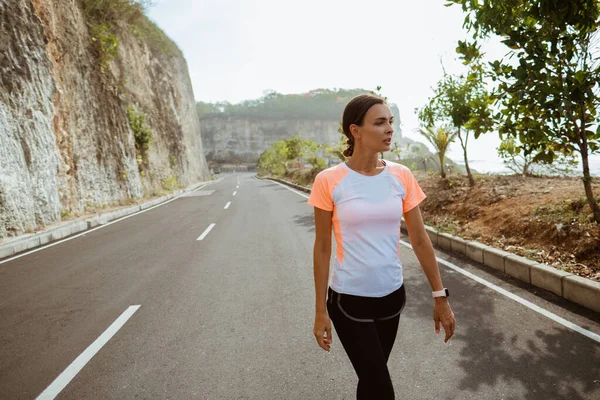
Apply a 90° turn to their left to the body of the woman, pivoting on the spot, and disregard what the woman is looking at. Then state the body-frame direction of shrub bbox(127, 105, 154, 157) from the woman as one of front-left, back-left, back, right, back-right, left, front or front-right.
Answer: left

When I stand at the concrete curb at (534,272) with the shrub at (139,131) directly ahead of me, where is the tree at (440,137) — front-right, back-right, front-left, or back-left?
front-right

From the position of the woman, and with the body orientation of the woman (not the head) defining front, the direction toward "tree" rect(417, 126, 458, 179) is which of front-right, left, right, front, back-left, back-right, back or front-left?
back-left

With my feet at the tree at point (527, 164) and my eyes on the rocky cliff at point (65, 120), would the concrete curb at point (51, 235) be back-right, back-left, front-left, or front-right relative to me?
front-left

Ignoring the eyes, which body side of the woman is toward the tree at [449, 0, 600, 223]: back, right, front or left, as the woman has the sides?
left

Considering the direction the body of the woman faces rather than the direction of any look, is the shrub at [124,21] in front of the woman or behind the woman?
behind

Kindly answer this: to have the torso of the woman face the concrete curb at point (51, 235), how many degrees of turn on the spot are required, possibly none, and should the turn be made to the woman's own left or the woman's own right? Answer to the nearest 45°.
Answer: approximately 180°

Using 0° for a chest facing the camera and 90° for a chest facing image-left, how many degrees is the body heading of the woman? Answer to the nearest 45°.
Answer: approximately 315°

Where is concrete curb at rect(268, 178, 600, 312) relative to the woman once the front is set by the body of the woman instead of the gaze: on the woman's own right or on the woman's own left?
on the woman's own left
